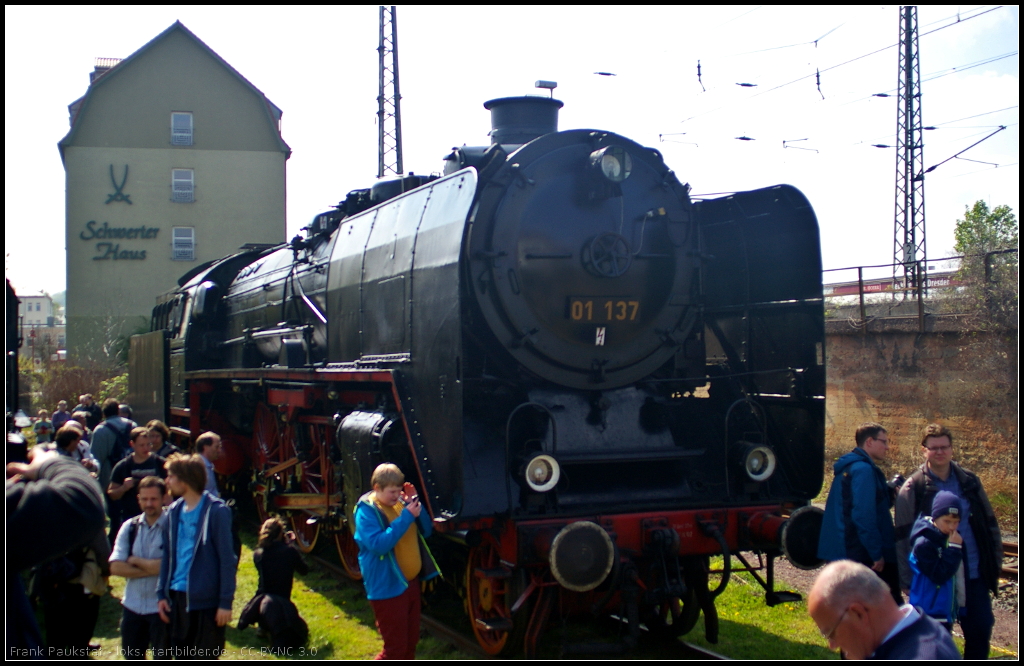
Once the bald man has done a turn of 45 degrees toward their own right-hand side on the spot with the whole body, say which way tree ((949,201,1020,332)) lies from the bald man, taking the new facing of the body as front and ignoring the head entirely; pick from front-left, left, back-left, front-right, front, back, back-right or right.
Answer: front-right

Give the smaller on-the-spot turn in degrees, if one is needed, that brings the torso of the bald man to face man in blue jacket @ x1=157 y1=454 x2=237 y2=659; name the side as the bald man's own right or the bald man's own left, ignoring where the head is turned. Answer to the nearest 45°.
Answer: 0° — they already face them

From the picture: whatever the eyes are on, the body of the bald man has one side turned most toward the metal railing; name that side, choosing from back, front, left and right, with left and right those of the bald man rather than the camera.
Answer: right

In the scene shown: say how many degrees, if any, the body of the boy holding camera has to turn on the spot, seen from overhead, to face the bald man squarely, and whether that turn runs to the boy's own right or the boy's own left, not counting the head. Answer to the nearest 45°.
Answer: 0° — they already face them

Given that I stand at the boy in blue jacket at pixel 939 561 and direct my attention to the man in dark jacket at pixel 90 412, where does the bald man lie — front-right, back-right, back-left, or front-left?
back-left

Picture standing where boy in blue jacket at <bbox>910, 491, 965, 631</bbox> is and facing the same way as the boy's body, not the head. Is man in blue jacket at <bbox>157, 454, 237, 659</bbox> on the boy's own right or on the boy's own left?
on the boy's own right

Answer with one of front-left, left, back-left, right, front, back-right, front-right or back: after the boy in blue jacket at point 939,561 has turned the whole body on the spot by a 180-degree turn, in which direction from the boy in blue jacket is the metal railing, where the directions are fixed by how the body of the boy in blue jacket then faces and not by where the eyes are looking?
front-right

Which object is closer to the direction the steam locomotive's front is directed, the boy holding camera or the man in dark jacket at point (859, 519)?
the man in dark jacket

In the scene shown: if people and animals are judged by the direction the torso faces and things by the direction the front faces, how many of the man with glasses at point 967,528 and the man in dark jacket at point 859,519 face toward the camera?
1

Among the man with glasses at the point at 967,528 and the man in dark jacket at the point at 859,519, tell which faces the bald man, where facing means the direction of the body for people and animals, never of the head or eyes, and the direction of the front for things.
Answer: the man with glasses
